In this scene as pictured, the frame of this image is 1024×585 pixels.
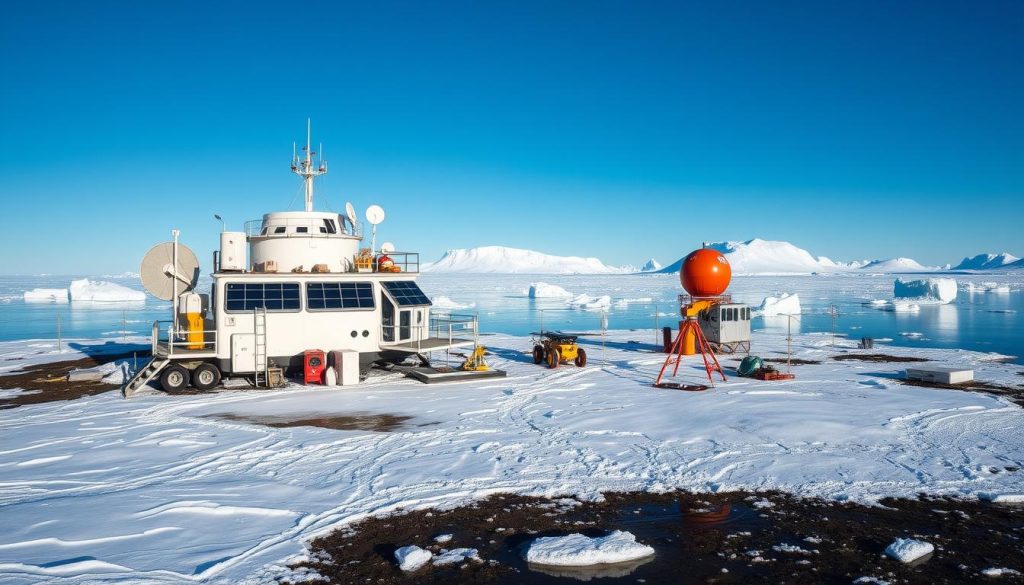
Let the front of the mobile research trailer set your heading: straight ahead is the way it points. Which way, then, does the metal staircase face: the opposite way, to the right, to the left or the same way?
the opposite way

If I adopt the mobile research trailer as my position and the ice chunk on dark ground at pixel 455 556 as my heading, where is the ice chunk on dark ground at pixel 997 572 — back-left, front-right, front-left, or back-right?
front-left

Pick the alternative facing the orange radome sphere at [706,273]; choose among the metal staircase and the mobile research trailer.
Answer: the mobile research trailer

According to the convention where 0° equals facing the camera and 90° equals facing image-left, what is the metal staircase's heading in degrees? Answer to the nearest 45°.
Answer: approximately 90°

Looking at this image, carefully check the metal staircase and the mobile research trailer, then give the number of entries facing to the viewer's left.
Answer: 1

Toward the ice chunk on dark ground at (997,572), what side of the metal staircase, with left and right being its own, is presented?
left

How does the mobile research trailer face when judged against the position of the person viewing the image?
facing to the right of the viewer

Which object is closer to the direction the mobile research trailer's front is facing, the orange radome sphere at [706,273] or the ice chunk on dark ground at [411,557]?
the orange radome sphere

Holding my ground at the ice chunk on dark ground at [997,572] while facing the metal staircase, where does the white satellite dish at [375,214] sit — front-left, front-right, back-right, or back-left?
front-right

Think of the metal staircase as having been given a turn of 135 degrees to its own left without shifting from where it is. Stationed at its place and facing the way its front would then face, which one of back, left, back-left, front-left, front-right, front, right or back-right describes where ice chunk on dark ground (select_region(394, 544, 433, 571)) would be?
front-right

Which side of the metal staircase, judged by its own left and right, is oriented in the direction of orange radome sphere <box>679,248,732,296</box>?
back

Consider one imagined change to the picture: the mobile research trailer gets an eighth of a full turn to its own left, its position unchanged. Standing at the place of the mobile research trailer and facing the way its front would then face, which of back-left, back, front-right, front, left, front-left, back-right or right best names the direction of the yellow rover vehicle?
front-right

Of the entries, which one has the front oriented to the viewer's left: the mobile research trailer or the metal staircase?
the metal staircase
